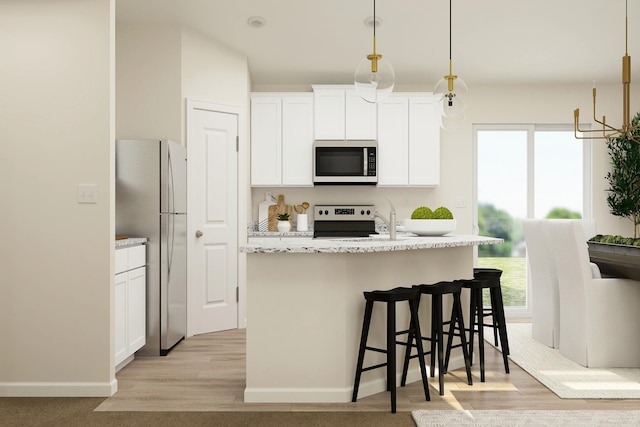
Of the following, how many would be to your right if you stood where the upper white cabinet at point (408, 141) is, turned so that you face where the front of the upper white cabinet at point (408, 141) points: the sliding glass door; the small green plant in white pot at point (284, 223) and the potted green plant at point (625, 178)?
1

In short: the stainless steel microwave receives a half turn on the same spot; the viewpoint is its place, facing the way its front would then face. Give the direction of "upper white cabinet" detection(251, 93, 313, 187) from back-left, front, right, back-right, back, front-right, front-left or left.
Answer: left

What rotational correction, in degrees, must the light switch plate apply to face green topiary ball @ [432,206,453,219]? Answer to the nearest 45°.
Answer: approximately 90° to its left

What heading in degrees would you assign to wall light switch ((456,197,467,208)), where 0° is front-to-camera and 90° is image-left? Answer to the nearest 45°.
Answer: approximately 0°

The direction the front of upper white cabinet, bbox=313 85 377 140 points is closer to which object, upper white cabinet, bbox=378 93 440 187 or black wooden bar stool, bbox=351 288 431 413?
the black wooden bar stool

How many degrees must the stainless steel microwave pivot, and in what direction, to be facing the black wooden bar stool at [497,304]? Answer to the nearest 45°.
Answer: approximately 45° to its left
